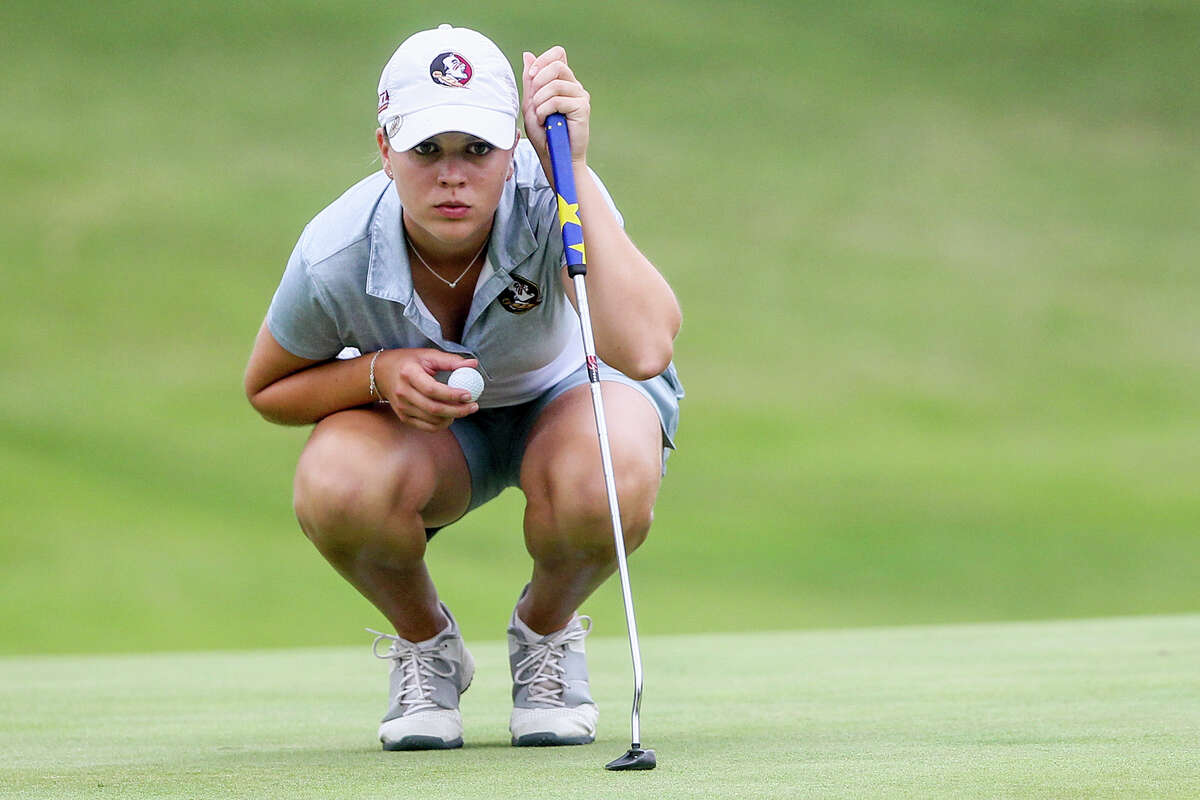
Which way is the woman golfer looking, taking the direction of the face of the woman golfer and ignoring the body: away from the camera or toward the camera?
toward the camera

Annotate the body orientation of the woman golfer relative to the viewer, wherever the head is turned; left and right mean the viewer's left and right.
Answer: facing the viewer
